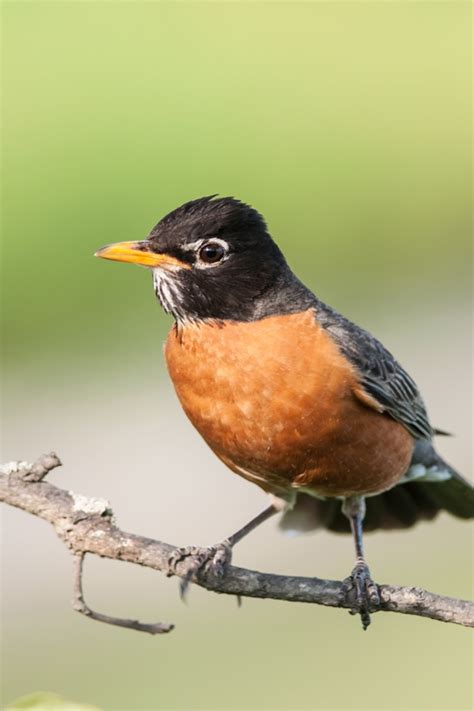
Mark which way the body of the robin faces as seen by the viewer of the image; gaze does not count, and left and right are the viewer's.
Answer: facing the viewer and to the left of the viewer
